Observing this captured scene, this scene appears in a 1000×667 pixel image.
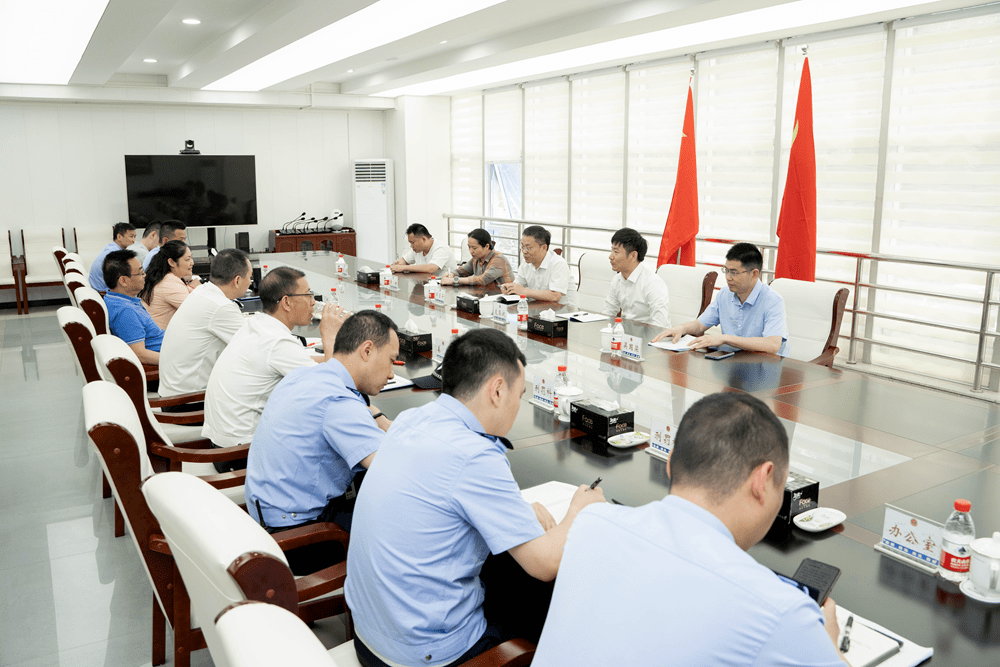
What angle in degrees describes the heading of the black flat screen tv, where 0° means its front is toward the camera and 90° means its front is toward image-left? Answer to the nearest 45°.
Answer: approximately 0°

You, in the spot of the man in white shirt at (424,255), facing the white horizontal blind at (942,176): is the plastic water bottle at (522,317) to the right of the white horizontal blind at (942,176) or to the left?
right

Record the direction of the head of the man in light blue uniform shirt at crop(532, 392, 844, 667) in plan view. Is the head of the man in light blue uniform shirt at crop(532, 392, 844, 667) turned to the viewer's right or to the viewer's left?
to the viewer's right

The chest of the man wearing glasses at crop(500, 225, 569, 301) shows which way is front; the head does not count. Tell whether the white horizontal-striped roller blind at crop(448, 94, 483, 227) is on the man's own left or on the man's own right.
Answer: on the man's own right

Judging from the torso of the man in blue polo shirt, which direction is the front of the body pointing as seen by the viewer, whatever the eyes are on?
to the viewer's right

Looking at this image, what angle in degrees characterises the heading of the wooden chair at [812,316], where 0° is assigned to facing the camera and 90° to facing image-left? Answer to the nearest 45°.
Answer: approximately 45°

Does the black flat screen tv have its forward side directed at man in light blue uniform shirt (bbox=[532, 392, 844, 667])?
yes

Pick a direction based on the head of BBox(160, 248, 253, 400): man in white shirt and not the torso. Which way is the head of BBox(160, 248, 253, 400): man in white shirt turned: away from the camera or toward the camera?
away from the camera

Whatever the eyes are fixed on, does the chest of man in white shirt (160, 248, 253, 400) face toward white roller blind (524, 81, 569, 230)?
yes
